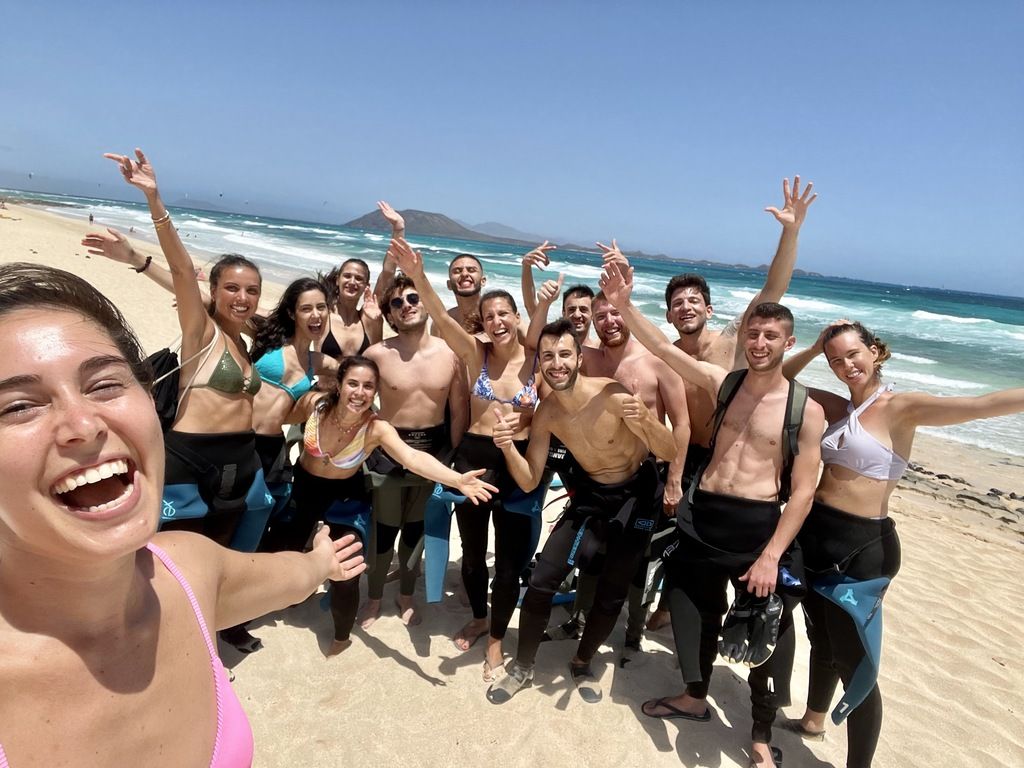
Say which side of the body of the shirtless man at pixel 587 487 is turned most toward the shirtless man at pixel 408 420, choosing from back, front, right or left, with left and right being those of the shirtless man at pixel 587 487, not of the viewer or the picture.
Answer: right

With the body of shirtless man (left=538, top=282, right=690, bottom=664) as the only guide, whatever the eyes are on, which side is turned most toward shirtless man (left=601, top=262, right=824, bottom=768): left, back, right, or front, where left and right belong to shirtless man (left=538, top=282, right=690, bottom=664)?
left

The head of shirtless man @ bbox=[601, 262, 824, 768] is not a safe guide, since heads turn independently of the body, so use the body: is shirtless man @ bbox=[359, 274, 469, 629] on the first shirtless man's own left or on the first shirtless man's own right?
on the first shirtless man's own right

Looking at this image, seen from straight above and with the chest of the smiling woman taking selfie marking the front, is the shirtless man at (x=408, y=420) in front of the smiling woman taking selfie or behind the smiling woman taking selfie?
behind

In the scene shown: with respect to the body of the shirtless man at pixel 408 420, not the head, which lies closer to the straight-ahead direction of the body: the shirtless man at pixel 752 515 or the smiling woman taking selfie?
the smiling woman taking selfie

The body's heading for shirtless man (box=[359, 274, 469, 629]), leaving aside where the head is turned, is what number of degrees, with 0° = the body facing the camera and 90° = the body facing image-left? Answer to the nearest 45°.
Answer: approximately 0°

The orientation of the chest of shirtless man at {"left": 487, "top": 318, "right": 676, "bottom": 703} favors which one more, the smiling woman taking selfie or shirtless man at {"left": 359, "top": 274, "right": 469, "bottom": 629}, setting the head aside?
the smiling woman taking selfie
